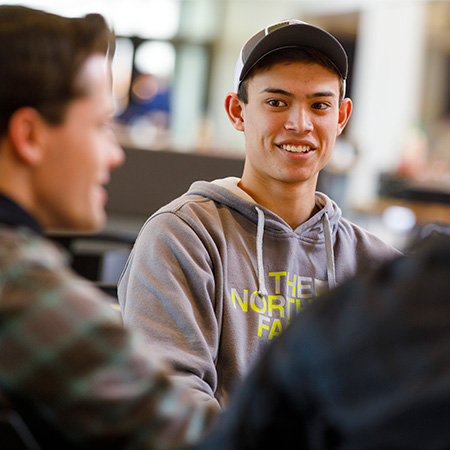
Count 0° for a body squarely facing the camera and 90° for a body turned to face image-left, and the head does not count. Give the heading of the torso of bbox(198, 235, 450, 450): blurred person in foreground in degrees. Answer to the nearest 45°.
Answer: approximately 180°

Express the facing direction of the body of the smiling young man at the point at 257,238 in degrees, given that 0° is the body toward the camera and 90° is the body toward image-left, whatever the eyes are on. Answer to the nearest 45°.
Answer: approximately 315°

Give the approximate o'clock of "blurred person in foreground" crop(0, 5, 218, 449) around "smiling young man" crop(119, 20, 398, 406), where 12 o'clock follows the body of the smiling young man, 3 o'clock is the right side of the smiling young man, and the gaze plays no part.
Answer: The blurred person in foreground is roughly at 2 o'clock from the smiling young man.

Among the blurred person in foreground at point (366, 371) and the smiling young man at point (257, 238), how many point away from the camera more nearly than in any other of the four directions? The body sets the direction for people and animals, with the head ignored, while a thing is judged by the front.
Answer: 1

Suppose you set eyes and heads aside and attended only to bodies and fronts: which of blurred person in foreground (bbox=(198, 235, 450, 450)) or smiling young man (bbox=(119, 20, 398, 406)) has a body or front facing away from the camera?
the blurred person in foreground

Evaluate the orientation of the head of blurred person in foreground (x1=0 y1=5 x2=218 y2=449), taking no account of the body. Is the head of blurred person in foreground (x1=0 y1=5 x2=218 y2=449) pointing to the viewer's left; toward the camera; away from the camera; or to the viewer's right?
to the viewer's right
